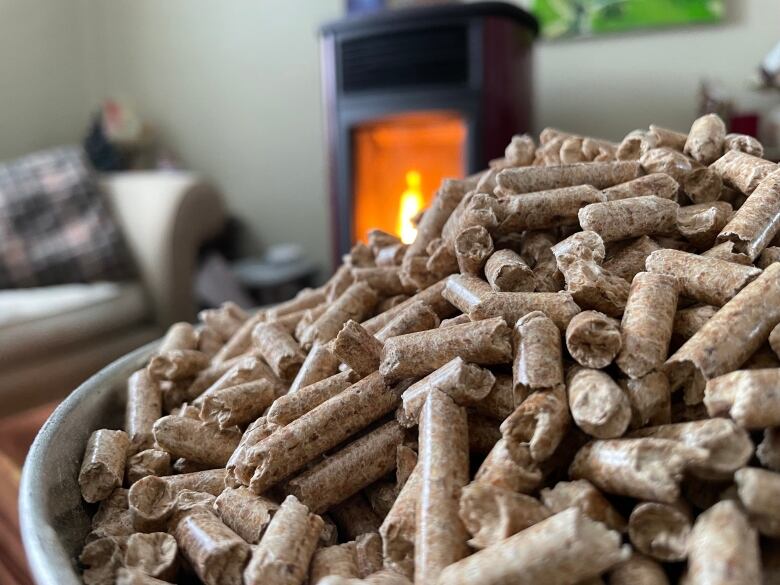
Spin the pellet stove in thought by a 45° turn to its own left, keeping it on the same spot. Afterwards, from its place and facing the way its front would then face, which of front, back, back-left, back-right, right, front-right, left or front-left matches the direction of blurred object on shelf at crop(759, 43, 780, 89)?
left

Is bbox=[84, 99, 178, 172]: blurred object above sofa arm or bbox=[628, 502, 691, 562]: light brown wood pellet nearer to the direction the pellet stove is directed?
the light brown wood pellet

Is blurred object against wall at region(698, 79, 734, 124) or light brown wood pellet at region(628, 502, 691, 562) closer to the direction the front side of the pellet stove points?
the light brown wood pellet

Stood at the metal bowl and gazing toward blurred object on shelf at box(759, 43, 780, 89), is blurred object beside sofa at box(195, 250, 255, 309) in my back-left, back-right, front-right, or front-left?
front-left

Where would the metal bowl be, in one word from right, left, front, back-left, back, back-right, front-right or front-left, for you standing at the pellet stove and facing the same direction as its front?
front-left

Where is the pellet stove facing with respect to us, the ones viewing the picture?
facing the viewer and to the left of the viewer

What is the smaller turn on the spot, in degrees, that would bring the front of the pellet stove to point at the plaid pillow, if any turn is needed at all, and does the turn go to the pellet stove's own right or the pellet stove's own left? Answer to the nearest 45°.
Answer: approximately 45° to the pellet stove's own right

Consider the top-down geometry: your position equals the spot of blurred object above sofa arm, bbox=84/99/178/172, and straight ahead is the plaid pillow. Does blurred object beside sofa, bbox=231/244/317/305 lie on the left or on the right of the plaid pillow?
left

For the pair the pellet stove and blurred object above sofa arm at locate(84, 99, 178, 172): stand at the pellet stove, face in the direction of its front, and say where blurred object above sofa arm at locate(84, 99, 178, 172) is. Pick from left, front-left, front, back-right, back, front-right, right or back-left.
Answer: right

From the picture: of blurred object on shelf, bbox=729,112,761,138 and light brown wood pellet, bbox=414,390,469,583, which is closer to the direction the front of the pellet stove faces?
the light brown wood pellet

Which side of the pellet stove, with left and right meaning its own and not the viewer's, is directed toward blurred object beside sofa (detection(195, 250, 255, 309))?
right
